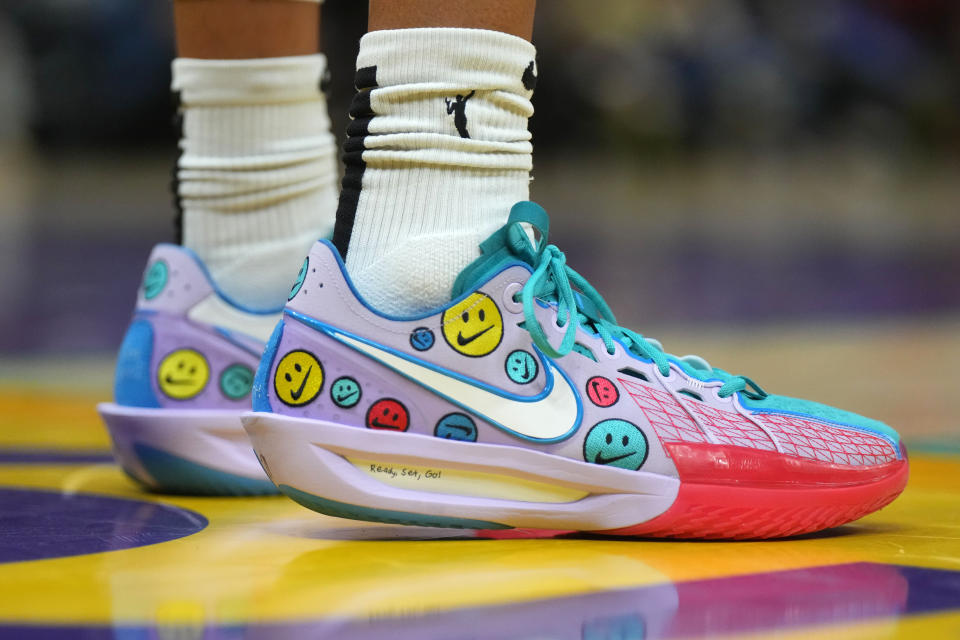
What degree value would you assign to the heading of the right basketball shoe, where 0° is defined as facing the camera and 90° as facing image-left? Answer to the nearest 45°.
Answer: approximately 270°
